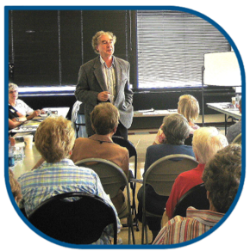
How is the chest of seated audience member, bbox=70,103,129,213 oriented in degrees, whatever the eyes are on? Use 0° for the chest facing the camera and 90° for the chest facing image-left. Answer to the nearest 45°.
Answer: approximately 180°

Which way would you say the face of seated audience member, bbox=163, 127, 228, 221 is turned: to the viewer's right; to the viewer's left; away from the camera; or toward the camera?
away from the camera

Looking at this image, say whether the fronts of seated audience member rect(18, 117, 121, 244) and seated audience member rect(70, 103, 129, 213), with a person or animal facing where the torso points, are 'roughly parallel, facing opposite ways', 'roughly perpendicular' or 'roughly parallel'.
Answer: roughly parallel

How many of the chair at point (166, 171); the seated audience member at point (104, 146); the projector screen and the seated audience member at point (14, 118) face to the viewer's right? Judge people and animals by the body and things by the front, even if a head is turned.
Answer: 1

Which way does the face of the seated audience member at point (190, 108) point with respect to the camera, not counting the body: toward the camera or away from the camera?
away from the camera

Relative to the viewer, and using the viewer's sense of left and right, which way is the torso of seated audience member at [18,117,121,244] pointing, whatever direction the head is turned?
facing away from the viewer

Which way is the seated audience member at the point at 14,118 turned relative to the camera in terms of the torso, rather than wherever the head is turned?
to the viewer's right

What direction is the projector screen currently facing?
toward the camera

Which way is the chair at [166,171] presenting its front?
away from the camera

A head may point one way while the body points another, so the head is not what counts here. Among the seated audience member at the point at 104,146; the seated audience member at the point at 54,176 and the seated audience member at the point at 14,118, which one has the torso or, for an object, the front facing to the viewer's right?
the seated audience member at the point at 14,118
